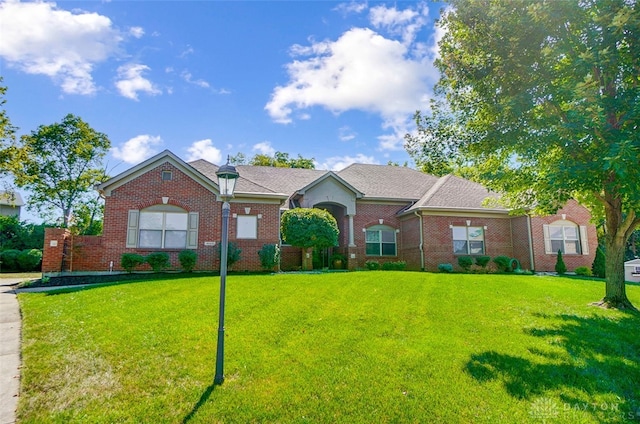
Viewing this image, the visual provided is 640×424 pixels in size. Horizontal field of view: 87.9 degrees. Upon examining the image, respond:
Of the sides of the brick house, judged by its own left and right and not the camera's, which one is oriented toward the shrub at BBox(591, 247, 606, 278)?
left

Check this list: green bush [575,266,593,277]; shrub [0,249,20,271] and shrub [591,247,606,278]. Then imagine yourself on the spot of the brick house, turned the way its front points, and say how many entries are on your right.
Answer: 1

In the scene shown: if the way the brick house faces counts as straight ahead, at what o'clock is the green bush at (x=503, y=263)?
The green bush is roughly at 9 o'clock from the brick house.

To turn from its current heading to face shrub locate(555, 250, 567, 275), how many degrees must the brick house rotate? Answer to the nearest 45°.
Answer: approximately 90° to its left

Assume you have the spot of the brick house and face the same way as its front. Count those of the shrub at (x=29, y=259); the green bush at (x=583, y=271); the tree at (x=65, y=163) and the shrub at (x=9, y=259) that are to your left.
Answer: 1

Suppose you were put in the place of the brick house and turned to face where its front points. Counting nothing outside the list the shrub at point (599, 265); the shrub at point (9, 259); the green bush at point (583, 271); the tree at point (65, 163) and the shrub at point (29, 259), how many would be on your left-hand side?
2

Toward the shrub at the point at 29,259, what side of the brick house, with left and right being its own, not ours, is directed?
right

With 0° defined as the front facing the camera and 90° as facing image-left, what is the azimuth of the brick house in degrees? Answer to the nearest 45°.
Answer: approximately 0°

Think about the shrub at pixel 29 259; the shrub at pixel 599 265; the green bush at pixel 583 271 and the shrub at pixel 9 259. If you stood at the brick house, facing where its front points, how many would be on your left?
2

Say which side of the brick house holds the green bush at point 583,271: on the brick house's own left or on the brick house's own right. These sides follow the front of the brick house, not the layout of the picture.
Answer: on the brick house's own left

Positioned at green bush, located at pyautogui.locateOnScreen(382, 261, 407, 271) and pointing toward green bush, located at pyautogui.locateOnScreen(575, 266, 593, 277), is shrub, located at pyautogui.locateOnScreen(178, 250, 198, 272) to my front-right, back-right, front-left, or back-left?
back-right

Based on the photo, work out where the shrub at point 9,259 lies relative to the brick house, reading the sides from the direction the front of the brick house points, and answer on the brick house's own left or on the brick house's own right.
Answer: on the brick house's own right

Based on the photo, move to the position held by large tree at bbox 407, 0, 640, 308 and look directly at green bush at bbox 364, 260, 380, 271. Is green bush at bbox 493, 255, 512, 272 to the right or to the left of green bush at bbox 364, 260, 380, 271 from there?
right
